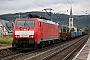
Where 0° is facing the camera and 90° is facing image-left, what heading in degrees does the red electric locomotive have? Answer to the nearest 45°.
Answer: approximately 45°
